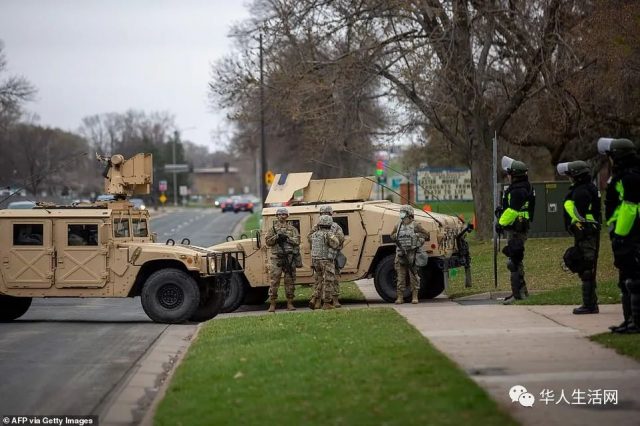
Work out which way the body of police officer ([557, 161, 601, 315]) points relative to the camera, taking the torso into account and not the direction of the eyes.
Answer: to the viewer's left

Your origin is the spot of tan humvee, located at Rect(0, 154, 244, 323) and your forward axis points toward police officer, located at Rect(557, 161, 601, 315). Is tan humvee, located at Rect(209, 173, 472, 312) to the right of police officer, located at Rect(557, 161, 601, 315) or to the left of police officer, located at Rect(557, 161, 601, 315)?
left

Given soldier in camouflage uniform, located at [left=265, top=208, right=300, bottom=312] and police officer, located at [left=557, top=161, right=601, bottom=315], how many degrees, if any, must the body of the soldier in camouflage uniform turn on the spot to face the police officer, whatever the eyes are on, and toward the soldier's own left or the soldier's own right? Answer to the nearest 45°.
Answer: approximately 45° to the soldier's own left

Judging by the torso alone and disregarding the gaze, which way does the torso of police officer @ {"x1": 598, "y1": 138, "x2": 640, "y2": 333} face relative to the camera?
to the viewer's left

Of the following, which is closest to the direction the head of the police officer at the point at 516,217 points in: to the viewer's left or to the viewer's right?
to the viewer's left

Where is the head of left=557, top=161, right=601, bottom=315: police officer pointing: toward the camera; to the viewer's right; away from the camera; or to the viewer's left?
to the viewer's left

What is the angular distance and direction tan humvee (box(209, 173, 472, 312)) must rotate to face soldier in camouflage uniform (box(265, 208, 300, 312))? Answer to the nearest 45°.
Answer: approximately 90° to its left

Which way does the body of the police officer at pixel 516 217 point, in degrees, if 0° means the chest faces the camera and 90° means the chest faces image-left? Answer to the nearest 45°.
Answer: approximately 90°

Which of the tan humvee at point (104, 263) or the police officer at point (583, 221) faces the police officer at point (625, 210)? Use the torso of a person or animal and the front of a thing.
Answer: the tan humvee
